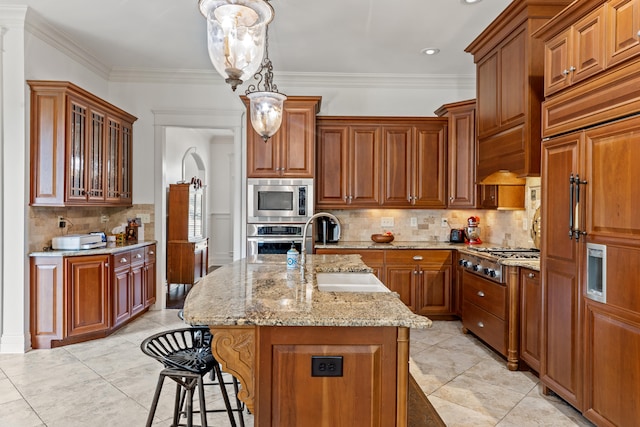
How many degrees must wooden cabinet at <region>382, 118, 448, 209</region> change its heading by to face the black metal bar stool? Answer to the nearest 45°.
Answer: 0° — it already faces it

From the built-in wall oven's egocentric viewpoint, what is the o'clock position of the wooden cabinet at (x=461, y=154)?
The wooden cabinet is roughly at 9 o'clock from the built-in wall oven.

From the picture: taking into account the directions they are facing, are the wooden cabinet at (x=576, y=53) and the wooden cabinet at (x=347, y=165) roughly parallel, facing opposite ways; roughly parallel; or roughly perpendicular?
roughly perpendicular

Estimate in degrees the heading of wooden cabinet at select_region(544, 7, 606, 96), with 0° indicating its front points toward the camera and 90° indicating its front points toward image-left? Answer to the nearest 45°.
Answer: approximately 45°

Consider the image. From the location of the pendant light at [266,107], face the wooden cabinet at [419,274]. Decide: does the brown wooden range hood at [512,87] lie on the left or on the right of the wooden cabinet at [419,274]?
right

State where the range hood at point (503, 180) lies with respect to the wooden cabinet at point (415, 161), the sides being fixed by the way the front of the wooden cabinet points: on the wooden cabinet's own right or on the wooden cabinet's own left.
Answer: on the wooden cabinet's own left

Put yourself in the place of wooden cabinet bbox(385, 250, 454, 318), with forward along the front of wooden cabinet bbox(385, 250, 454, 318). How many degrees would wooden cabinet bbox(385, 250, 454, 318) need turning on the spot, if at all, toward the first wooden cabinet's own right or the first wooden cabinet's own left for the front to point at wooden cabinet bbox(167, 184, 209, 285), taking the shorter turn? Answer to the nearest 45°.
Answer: approximately 90° to the first wooden cabinet's own right

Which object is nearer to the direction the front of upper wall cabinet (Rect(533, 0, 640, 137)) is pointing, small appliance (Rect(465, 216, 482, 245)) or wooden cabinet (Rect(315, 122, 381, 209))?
the wooden cabinet

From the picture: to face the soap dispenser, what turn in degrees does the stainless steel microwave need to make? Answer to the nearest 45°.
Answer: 0° — it already faces it
